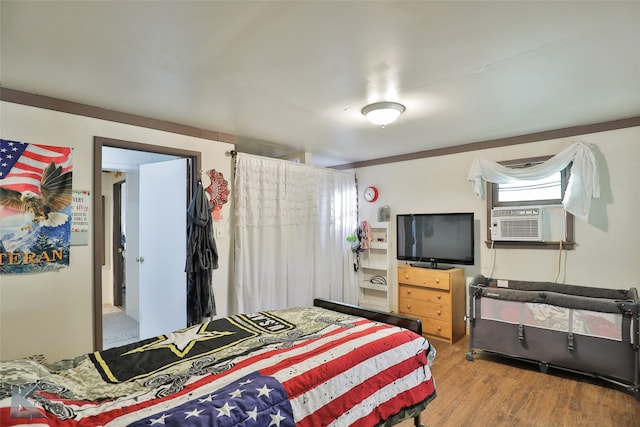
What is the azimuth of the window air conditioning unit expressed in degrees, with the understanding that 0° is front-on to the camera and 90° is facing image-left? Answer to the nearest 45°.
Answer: approximately 0°

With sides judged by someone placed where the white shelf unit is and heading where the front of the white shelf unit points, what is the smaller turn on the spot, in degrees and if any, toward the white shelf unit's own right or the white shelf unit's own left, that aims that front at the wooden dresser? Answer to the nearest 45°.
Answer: approximately 90° to the white shelf unit's own left

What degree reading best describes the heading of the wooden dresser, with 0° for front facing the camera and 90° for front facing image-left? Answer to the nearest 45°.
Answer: approximately 45°

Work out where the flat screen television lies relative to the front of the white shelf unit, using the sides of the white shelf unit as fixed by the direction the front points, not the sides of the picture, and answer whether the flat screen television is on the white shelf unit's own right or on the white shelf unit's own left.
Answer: on the white shelf unit's own left

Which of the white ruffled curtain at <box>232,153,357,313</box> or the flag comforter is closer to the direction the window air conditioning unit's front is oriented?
the flag comforter

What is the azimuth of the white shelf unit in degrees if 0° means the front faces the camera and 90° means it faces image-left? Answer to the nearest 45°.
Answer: approximately 45°

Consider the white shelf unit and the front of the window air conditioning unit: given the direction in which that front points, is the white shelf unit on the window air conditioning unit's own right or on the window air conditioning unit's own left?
on the window air conditioning unit's own right
